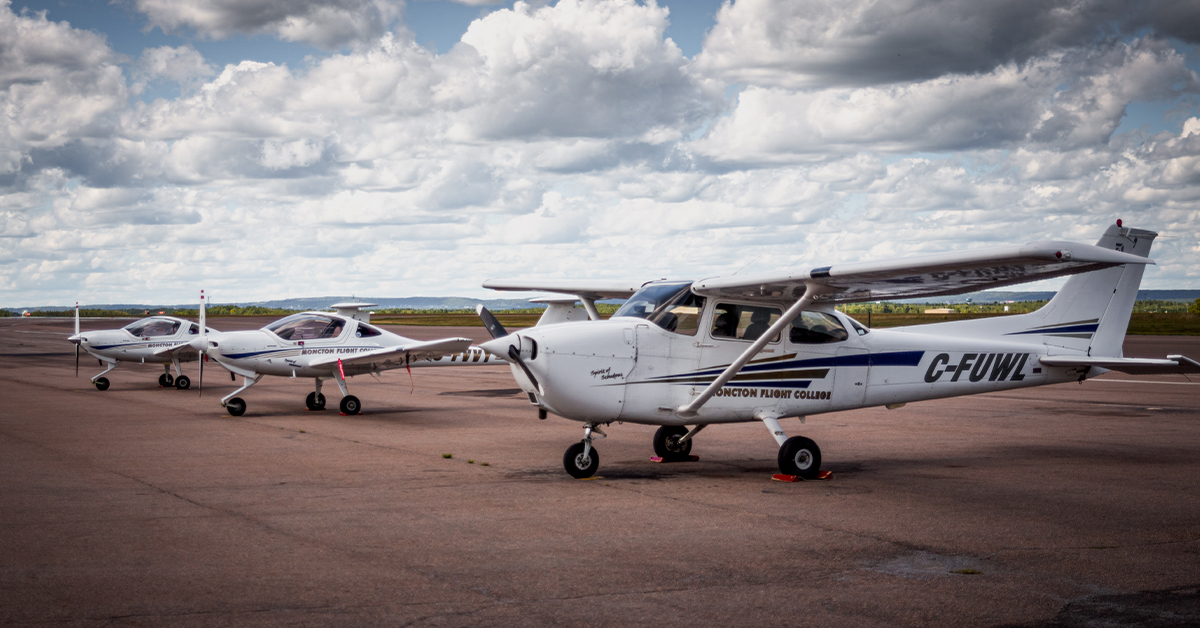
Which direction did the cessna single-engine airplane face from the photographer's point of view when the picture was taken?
facing the viewer and to the left of the viewer

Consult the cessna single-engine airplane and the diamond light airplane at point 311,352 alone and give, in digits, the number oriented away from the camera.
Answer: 0

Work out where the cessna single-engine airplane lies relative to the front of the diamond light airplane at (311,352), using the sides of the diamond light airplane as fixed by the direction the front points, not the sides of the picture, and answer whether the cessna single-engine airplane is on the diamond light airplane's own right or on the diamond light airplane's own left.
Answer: on the diamond light airplane's own left

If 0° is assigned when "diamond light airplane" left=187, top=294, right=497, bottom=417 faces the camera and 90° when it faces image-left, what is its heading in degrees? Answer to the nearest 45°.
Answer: approximately 45°

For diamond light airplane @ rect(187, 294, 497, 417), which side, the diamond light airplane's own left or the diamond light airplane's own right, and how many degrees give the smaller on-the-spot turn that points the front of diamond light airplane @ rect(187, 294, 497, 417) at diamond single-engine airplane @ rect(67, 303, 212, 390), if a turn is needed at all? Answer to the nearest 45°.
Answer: approximately 90° to the diamond light airplane's own right

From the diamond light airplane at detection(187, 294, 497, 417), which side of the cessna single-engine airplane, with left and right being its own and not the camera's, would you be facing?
right

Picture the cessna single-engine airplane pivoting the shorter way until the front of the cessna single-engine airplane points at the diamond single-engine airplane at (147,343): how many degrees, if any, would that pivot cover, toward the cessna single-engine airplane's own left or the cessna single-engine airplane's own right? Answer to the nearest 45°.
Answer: approximately 90° to the cessna single-engine airplane's own right
